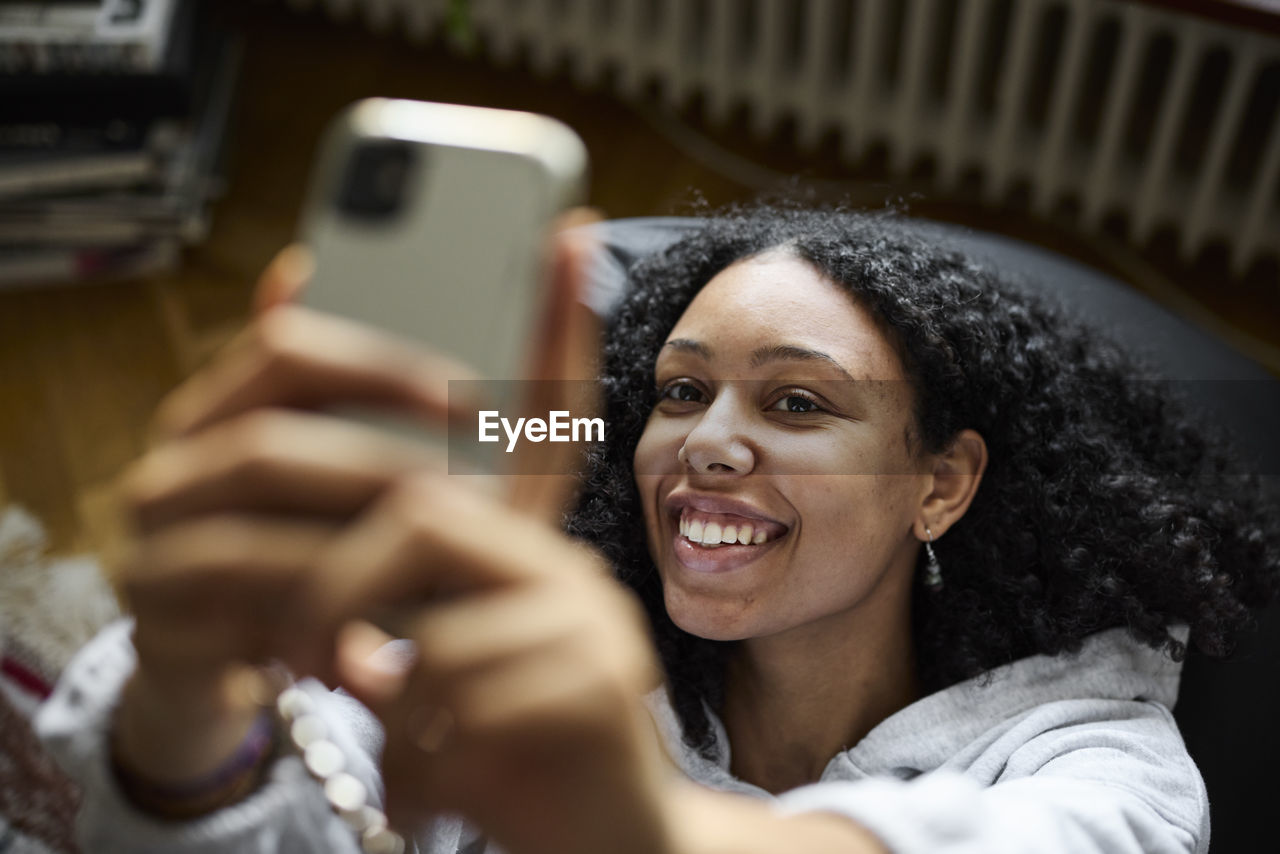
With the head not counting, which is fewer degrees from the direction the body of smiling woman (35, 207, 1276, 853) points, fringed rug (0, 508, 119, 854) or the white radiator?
the fringed rug

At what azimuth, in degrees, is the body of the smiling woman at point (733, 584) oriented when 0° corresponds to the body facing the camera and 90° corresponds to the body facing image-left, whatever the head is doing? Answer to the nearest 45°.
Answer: approximately 45°

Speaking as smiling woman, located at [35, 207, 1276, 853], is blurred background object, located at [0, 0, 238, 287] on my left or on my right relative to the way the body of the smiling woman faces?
on my right

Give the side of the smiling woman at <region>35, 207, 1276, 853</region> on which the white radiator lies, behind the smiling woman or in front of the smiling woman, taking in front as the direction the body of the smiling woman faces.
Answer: behind
